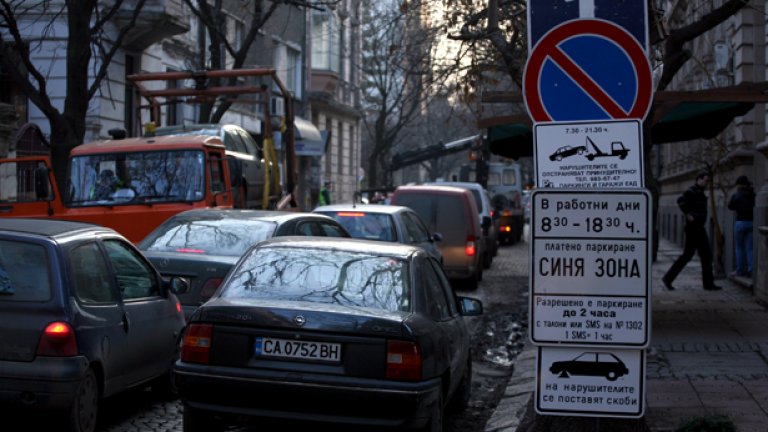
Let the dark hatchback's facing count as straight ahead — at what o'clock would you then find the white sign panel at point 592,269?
The white sign panel is roughly at 3 o'clock from the dark hatchback.

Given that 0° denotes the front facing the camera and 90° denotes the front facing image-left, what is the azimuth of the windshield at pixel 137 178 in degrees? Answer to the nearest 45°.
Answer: approximately 0°

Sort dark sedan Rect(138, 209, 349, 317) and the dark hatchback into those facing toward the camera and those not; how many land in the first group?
0

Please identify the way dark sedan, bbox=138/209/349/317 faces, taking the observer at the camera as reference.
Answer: facing away from the viewer and to the right of the viewer

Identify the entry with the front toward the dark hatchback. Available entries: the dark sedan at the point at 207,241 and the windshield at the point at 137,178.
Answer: the windshield

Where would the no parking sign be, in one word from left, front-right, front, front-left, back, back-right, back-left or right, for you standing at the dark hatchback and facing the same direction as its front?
right

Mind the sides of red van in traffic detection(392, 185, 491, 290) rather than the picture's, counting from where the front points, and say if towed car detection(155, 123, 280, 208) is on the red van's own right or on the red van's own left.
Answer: on the red van's own left

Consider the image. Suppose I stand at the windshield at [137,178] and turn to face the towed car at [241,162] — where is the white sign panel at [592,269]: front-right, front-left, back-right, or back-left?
back-right

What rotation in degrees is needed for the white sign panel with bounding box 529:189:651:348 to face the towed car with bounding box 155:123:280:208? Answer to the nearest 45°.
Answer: approximately 135° to its right

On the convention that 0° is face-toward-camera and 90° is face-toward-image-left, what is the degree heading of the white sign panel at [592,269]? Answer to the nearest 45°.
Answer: approximately 0°

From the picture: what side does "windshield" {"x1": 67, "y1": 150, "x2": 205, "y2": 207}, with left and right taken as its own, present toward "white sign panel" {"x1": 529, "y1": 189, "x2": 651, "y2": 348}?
front

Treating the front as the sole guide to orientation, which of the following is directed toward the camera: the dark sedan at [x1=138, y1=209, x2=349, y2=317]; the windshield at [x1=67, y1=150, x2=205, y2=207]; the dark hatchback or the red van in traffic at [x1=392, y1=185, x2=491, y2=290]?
the windshield

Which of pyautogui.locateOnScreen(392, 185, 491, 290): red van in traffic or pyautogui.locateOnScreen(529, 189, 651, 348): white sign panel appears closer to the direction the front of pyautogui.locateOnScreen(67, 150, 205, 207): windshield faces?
the white sign panel

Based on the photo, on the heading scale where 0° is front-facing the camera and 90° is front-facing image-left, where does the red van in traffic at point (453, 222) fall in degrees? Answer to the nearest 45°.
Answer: approximately 180°

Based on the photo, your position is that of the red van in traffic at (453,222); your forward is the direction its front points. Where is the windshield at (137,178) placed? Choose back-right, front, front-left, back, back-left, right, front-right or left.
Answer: back-left
